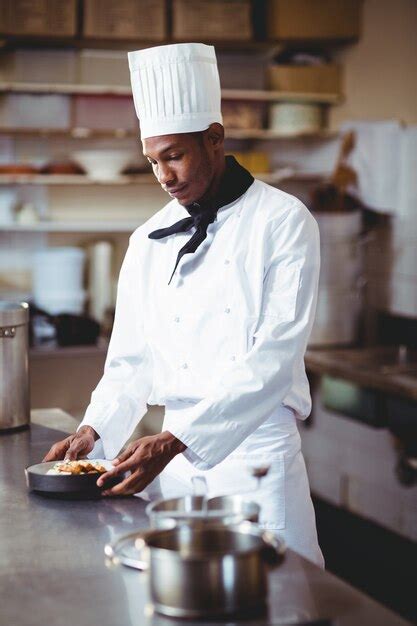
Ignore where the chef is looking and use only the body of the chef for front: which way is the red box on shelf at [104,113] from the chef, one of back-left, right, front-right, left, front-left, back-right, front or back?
back-right

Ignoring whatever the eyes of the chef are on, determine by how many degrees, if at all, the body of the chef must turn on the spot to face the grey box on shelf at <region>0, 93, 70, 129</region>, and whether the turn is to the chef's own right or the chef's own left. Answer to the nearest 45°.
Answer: approximately 135° to the chef's own right

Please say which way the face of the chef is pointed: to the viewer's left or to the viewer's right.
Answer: to the viewer's left

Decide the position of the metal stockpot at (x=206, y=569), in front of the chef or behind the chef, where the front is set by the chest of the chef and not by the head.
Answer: in front

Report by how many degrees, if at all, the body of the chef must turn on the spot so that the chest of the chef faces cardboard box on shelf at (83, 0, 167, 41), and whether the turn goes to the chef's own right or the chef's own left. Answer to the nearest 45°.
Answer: approximately 135° to the chef's own right

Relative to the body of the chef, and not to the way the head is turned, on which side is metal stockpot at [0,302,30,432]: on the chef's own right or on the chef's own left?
on the chef's own right

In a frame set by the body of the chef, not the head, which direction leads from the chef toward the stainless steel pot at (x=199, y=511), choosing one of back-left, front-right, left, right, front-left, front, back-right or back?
front-left

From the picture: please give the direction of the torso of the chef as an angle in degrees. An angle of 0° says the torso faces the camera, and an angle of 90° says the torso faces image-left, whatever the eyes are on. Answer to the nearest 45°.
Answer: approximately 45°

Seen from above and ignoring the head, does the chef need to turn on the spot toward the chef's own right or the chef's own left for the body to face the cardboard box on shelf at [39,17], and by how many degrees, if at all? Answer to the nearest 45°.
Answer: approximately 135° to the chef's own right

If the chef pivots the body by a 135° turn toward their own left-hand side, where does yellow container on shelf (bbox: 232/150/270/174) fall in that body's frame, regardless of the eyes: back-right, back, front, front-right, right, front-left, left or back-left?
left
